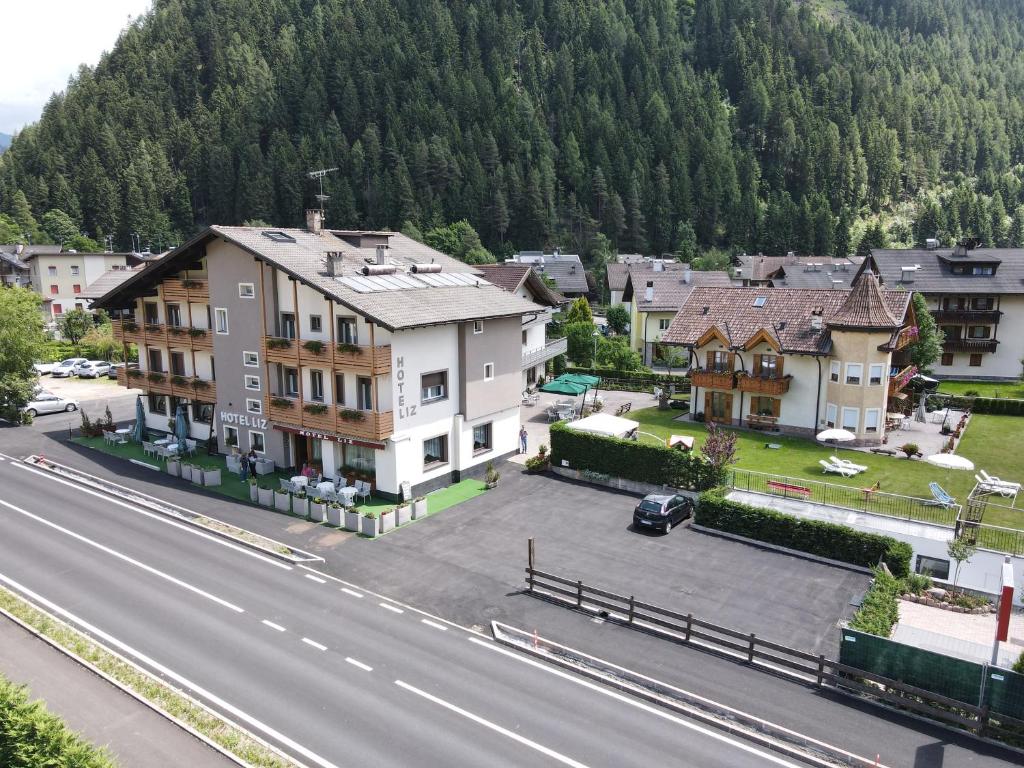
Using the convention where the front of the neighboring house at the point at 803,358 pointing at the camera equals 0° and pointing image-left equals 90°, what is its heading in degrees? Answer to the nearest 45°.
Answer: approximately 0°

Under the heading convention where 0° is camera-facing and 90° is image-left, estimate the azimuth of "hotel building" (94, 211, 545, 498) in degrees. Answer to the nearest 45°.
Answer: approximately 45°

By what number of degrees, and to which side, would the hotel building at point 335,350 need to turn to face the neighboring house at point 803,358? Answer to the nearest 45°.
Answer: approximately 135° to its left

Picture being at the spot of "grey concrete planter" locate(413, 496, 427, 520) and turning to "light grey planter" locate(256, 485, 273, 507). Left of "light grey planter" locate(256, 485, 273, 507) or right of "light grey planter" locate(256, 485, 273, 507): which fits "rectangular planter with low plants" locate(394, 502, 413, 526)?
left

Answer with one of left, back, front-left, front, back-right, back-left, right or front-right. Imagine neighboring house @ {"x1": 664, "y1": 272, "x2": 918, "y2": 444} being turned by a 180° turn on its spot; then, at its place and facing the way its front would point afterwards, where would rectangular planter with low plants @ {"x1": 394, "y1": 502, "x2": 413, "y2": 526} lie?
back-left

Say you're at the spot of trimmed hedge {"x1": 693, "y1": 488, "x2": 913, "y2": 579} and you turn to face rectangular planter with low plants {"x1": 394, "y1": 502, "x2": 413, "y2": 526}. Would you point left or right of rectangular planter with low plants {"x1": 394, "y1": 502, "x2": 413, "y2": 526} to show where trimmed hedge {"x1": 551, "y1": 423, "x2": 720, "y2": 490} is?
right

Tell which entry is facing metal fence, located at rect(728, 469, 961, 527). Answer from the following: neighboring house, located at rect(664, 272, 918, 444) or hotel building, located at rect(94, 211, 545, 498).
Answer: the neighboring house

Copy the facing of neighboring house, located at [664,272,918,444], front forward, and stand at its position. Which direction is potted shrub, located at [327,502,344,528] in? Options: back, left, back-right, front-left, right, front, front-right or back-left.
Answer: front-right
